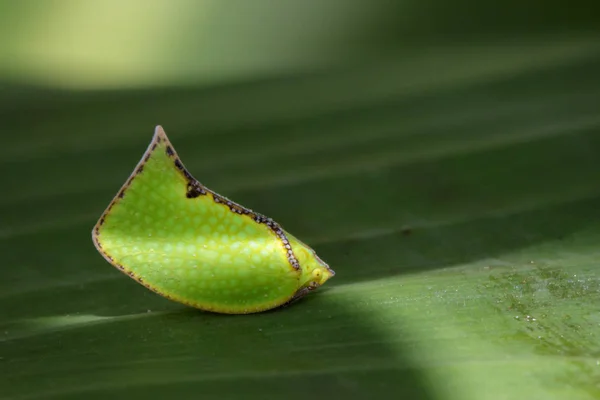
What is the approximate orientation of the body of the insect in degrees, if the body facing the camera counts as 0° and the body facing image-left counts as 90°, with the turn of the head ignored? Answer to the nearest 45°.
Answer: approximately 270°
